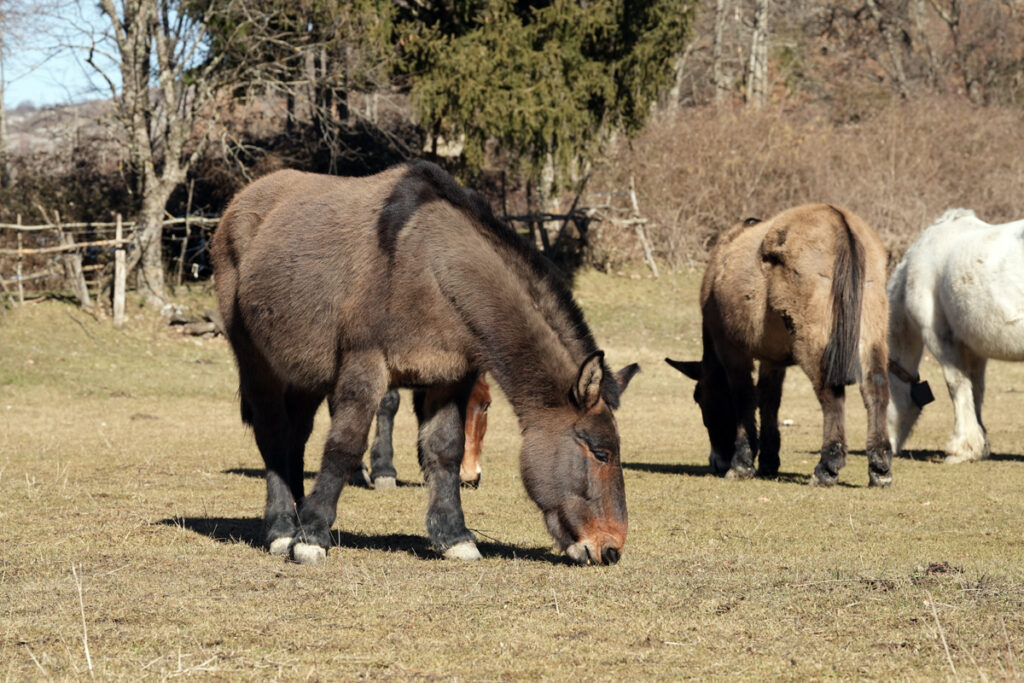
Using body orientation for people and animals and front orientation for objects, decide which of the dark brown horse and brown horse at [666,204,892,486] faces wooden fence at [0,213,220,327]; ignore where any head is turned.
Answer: the brown horse

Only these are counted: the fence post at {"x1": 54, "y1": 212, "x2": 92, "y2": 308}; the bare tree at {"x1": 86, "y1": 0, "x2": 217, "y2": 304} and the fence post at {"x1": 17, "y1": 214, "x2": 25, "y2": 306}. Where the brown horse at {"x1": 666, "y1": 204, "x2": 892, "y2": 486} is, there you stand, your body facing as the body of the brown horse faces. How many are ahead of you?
3

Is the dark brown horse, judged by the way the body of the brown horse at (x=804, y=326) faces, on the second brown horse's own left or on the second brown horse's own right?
on the second brown horse's own left

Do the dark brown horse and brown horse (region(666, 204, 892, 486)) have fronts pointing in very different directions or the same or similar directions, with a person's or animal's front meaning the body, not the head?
very different directions

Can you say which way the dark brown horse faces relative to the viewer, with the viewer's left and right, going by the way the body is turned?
facing the viewer and to the right of the viewer

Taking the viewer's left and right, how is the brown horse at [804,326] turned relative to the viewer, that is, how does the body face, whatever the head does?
facing away from the viewer and to the left of the viewer

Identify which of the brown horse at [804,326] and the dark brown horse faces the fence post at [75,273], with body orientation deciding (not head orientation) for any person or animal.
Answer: the brown horse

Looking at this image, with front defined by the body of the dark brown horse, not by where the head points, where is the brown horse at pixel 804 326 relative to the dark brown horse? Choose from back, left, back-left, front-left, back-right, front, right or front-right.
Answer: left

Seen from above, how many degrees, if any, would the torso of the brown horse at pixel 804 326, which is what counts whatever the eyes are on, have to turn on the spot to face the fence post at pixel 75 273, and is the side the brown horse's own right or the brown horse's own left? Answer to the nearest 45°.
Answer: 0° — it already faces it

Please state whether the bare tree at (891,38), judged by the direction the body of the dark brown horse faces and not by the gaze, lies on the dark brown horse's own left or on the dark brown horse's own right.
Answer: on the dark brown horse's own left

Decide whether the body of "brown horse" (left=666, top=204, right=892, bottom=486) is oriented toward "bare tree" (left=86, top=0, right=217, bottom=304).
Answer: yes

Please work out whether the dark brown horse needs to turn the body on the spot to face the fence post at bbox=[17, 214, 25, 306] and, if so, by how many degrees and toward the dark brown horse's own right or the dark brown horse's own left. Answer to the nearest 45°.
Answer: approximately 180°
